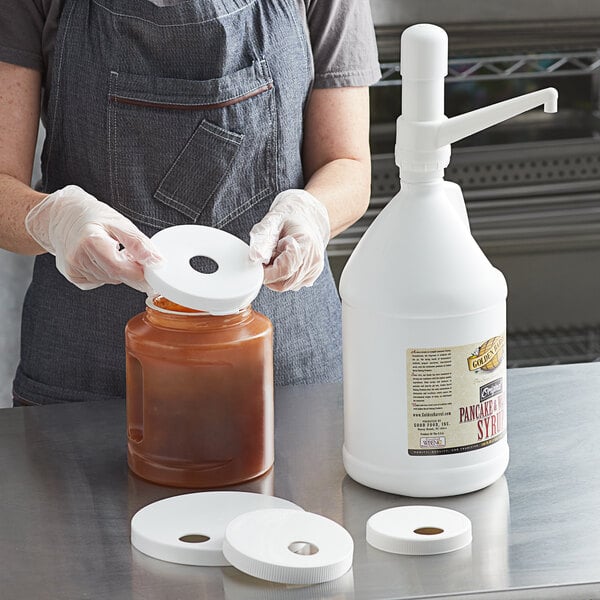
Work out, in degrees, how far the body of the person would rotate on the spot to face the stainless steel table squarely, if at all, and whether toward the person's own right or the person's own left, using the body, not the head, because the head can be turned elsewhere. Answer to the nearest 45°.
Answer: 0° — they already face it

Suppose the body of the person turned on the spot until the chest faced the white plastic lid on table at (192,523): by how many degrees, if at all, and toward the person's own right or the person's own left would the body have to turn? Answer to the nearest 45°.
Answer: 0° — they already face it

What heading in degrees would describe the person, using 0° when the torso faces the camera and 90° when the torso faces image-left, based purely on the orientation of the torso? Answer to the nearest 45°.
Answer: approximately 0°

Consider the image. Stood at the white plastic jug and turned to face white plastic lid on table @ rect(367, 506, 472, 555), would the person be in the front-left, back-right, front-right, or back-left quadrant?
back-right

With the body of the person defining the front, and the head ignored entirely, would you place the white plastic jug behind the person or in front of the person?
in front

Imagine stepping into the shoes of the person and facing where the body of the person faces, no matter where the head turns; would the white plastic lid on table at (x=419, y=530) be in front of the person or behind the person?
in front

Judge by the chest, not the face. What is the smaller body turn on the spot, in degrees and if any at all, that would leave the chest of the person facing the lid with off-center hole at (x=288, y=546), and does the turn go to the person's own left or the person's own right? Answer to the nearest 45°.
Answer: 0° — they already face it
